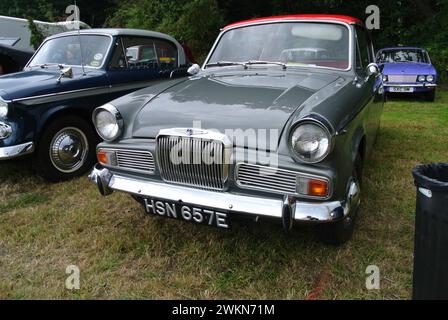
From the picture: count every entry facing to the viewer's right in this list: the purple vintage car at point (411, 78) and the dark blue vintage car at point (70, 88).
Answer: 0

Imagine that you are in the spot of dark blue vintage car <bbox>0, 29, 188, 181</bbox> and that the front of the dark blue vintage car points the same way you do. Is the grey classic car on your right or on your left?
on your left

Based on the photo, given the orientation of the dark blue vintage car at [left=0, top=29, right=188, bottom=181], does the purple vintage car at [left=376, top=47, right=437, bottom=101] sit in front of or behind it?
behind

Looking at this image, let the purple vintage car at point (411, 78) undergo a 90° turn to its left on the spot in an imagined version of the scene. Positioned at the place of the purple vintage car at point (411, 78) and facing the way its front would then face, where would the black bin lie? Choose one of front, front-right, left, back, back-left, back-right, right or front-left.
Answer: right

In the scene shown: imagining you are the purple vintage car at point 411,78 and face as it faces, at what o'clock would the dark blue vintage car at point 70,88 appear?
the dark blue vintage car at point 70,88 is roughly at 1 o'clock from the purple vintage car at point 411,78.

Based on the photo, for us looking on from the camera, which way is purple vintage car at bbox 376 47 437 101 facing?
facing the viewer

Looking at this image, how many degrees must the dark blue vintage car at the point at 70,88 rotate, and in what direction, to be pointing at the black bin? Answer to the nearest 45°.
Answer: approximately 90° to its left

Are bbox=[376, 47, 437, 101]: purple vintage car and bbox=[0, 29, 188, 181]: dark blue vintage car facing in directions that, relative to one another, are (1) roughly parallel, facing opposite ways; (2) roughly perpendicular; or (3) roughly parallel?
roughly parallel

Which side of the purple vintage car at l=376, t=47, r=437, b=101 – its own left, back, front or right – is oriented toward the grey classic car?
front
